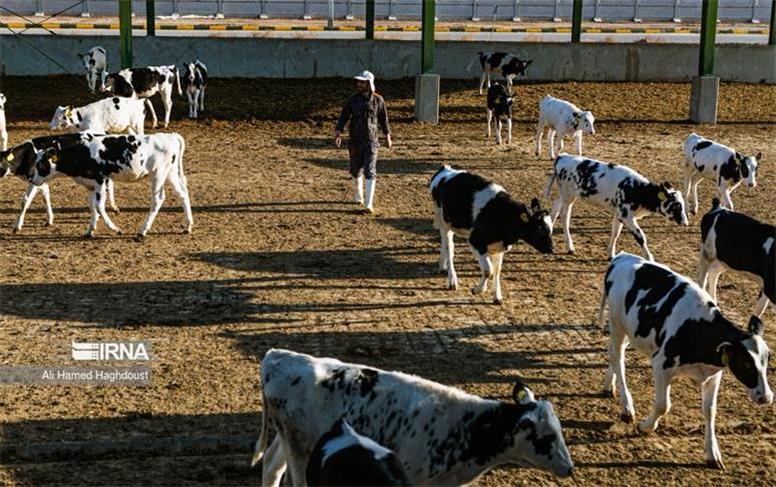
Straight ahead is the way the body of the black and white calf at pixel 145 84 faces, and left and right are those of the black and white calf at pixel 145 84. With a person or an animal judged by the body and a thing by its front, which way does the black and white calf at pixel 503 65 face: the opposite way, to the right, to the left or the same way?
the opposite way

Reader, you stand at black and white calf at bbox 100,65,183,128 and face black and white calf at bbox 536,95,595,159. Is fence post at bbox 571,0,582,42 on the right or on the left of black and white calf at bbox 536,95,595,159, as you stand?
left

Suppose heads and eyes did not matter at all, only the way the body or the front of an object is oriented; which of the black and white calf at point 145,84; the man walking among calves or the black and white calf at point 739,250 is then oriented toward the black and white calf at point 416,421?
the man walking among calves

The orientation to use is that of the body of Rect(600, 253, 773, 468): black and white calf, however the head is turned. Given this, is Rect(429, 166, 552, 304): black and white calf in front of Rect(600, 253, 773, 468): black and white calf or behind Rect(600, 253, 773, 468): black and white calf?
behind

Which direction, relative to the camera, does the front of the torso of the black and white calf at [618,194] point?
to the viewer's right

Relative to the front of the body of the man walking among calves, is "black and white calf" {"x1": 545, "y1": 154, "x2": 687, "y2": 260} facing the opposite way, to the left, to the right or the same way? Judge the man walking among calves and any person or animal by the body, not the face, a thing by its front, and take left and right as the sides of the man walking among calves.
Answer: to the left

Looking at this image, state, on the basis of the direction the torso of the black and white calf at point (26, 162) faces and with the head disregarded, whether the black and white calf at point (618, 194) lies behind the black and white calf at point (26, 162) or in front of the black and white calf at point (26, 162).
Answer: behind

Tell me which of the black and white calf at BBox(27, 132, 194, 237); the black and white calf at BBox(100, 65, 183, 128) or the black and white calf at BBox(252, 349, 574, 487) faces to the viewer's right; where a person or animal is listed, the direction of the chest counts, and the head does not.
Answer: the black and white calf at BBox(252, 349, 574, 487)

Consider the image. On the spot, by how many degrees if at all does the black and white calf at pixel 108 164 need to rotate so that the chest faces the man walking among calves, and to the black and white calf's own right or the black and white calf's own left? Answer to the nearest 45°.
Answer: approximately 180°

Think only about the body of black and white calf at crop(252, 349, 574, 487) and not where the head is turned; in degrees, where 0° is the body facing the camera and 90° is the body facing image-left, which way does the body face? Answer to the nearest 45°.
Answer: approximately 270°
